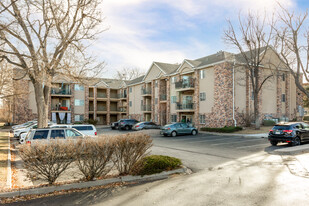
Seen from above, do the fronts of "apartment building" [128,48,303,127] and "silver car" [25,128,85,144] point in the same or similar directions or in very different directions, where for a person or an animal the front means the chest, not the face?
very different directions

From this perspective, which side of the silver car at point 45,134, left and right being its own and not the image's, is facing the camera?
right

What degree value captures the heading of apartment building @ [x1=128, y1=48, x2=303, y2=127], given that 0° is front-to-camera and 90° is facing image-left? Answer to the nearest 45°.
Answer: approximately 45°
